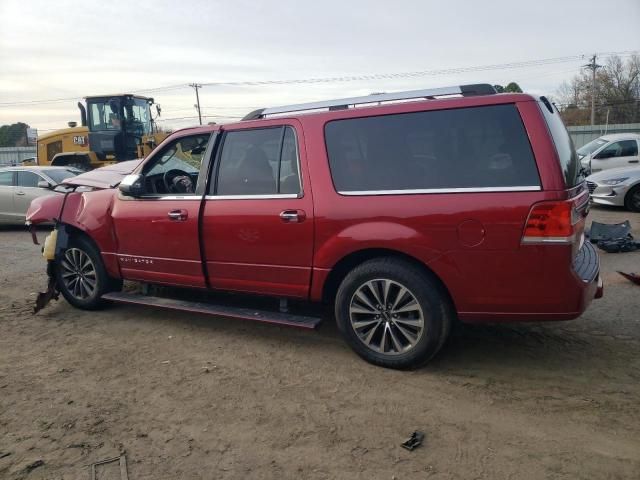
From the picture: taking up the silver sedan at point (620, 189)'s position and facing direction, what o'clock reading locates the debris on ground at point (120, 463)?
The debris on ground is roughly at 11 o'clock from the silver sedan.

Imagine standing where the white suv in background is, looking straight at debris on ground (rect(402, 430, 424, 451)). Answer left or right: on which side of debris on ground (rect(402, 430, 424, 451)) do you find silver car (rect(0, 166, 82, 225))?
right

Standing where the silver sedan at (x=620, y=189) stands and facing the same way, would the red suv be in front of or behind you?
in front

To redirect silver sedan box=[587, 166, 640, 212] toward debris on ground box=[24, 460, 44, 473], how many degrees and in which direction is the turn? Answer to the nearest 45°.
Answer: approximately 45° to its left

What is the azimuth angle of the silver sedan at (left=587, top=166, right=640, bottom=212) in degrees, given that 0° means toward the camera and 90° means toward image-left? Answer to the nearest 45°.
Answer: approximately 45°

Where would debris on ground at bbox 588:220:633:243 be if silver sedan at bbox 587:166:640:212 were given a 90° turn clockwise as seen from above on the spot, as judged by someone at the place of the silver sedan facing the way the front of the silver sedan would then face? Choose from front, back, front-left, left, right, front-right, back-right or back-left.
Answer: back-left

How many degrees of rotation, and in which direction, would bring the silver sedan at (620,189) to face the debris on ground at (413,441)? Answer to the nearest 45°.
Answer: approximately 45° to its left

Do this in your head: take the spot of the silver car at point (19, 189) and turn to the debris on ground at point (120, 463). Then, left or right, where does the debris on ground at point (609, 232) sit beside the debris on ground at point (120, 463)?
left

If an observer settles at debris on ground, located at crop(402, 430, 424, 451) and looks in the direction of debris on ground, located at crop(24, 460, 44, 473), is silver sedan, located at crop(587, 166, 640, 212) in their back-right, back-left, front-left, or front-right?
back-right

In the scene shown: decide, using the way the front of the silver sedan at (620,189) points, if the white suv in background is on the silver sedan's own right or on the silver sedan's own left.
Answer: on the silver sedan's own right
